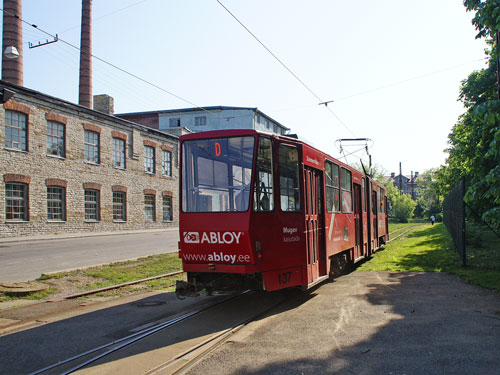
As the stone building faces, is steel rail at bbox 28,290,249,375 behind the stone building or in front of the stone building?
in front

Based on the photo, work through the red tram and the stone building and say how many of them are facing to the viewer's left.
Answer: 0

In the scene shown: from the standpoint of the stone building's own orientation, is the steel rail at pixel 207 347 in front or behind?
in front

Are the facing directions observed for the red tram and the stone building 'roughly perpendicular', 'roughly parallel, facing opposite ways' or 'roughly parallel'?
roughly perpendicular

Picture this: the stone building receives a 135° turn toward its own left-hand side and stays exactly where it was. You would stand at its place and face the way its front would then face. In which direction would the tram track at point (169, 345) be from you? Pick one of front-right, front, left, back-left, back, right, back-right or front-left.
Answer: back

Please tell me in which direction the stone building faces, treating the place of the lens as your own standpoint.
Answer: facing the viewer and to the right of the viewer

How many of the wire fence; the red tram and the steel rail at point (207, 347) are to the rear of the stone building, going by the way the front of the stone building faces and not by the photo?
0
